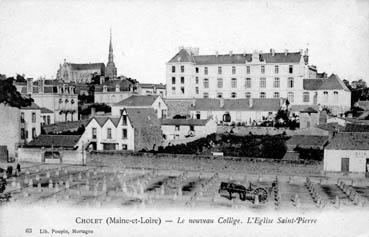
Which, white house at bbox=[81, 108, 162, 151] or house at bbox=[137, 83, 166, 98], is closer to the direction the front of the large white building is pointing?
the white house

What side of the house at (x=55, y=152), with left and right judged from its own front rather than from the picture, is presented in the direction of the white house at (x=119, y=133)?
left

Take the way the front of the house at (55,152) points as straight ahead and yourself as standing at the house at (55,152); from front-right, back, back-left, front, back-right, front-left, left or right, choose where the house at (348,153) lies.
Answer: front-left

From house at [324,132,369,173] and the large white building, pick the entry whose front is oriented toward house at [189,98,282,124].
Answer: the large white building

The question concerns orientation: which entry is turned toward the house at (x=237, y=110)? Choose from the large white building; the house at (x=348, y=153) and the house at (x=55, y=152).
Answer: the large white building

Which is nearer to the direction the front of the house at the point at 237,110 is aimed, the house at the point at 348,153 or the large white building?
the house

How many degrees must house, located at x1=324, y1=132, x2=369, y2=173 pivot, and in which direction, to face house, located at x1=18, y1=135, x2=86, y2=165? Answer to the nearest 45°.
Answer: approximately 90° to its right

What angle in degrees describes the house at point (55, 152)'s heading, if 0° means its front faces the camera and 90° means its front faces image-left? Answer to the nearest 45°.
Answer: approximately 0°

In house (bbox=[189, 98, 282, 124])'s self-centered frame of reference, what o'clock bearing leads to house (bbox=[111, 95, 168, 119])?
house (bbox=[111, 95, 168, 119]) is roughly at 2 o'clock from house (bbox=[189, 98, 282, 124]).

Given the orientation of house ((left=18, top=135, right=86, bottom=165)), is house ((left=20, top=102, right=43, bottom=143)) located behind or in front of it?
behind

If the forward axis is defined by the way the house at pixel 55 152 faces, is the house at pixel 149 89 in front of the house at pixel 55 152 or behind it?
behind
